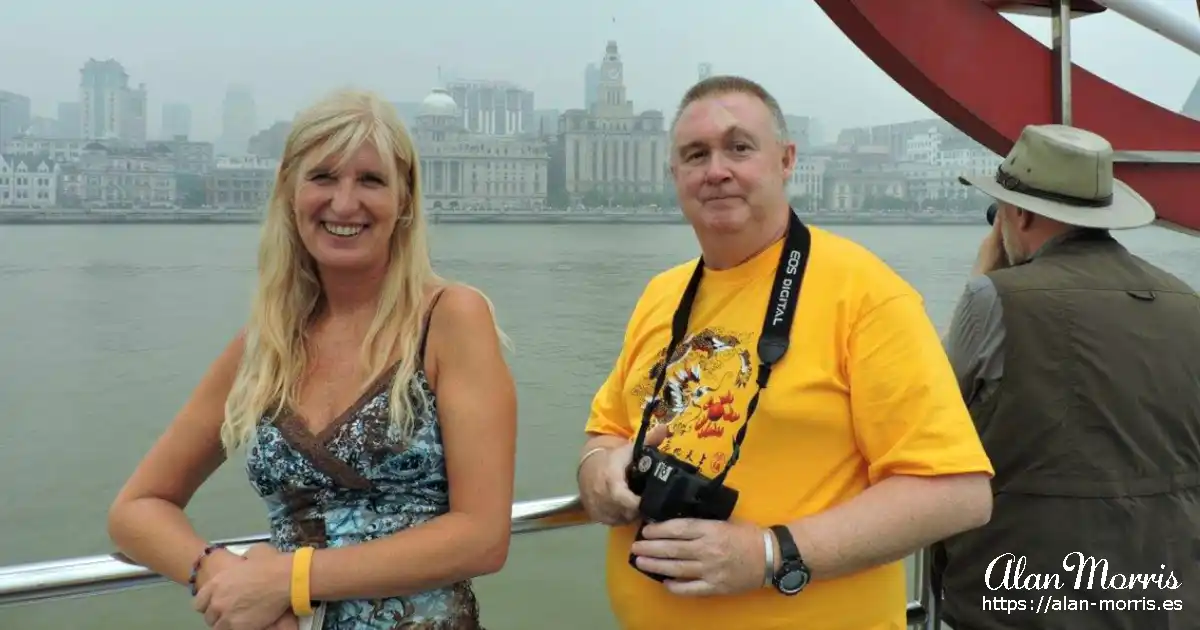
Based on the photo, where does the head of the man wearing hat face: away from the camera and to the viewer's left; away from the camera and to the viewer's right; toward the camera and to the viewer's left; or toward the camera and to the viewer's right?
away from the camera and to the viewer's left

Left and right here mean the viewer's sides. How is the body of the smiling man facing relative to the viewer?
facing the viewer and to the left of the viewer

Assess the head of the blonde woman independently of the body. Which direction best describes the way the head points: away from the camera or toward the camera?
toward the camera

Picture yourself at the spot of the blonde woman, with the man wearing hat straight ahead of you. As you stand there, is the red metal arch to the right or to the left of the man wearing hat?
left

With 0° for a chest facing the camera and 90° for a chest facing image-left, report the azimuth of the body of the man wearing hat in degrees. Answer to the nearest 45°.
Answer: approximately 135°

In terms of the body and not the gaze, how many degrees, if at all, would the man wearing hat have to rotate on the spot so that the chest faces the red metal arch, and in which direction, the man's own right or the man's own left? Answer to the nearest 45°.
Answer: approximately 45° to the man's own right

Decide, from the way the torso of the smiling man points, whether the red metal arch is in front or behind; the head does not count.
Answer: behind

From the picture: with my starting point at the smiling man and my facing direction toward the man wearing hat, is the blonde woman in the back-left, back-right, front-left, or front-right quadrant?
back-left

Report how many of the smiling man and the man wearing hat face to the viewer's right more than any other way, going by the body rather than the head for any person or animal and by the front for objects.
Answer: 0
